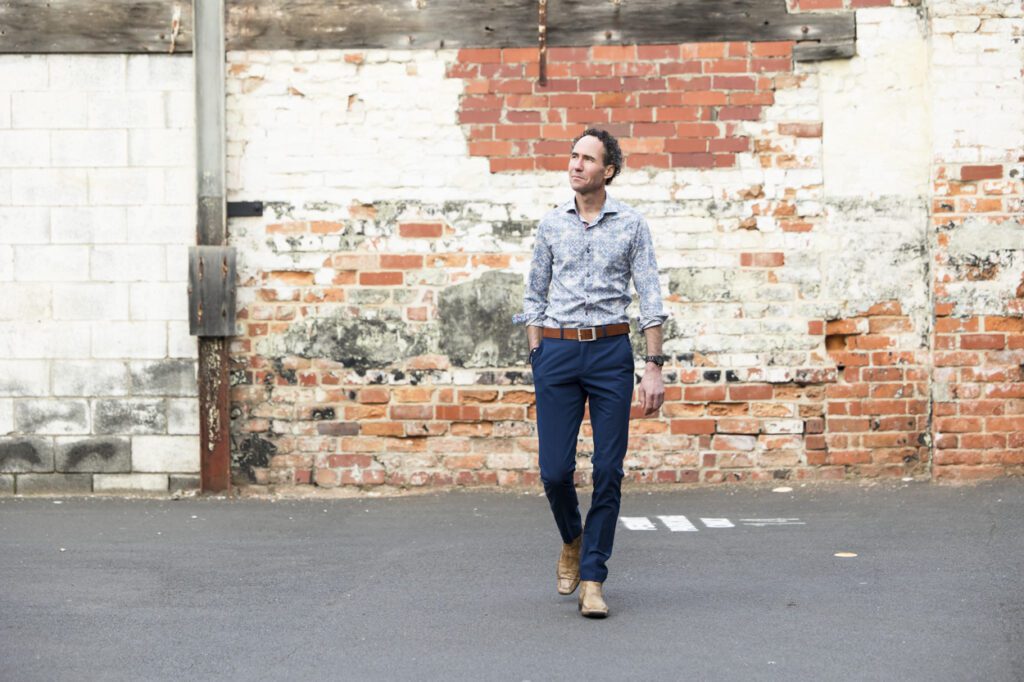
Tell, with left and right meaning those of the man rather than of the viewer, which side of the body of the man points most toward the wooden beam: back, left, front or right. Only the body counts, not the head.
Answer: back

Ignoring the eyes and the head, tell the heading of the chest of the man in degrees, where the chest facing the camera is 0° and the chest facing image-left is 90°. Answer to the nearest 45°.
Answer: approximately 0°

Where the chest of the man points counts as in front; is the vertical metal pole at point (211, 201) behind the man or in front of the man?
behind
